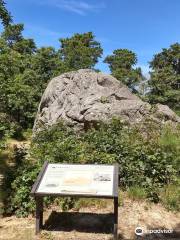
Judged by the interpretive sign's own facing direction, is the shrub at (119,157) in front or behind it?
behind

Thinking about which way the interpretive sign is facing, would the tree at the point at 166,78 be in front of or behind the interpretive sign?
behind

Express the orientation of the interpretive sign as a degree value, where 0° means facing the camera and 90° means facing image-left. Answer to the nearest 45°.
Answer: approximately 0°

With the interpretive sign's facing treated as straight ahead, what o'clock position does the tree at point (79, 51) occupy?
The tree is roughly at 6 o'clock from the interpretive sign.

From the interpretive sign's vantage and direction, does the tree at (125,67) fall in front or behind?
behind
